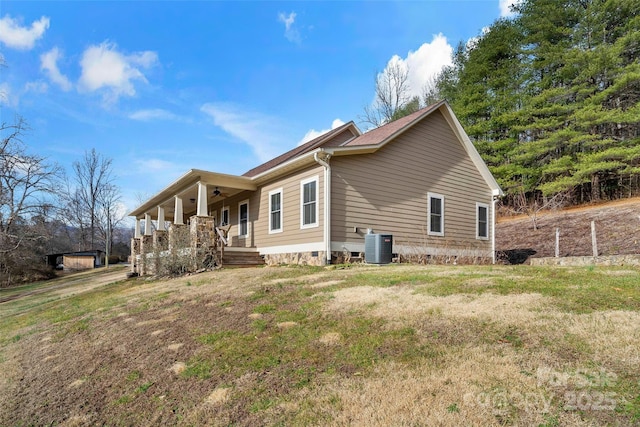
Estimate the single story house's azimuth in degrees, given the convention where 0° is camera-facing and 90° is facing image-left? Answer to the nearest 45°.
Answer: approximately 45°

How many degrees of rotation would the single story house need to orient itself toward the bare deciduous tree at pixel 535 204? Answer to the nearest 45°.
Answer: approximately 180°

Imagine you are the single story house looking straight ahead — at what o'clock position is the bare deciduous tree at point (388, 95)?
The bare deciduous tree is roughly at 5 o'clock from the single story house.

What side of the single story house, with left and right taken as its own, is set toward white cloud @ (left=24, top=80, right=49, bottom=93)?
right

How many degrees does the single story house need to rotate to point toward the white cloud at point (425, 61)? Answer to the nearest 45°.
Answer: approximately 135° to its right

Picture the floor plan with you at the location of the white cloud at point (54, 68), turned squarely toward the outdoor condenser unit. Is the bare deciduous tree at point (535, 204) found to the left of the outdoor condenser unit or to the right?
left

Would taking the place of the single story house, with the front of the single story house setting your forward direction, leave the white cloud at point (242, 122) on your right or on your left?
on your right
